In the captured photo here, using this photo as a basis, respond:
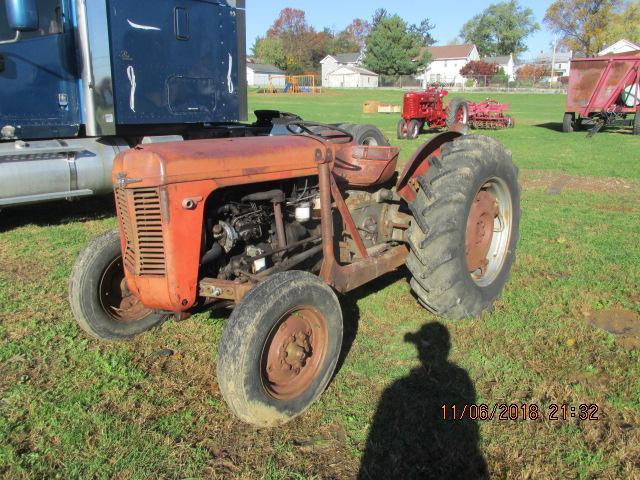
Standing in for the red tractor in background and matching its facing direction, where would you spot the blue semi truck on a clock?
The blue semi truck is roughly at 11 o'clock from the red tractor in background.

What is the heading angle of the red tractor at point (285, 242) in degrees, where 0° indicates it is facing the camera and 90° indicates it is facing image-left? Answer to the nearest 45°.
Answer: approximately 45°

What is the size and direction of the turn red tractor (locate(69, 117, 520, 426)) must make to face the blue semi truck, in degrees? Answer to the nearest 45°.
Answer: approximately 90° to its right

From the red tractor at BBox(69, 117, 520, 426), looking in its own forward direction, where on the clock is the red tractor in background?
The red tractor in background is roughly at 5 o'clock from the red tractor.

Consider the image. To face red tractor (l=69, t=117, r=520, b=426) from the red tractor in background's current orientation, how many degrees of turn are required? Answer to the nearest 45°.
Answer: approximately 45° to its left
